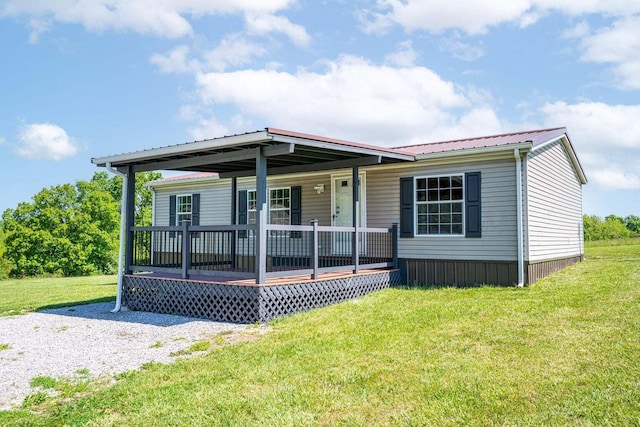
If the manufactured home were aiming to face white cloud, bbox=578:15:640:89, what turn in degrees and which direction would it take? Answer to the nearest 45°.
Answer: approximately 180°

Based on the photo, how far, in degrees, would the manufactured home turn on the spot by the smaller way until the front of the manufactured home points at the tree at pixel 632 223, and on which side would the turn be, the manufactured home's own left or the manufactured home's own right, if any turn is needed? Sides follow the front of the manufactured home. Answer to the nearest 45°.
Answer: approximately 180°

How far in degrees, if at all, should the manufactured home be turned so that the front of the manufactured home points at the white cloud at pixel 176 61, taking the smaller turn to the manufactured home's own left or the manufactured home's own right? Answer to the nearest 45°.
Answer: approximately 90° to the manufactured home's own right

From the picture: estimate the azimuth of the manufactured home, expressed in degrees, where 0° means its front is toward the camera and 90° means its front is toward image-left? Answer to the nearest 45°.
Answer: approximately 45°
